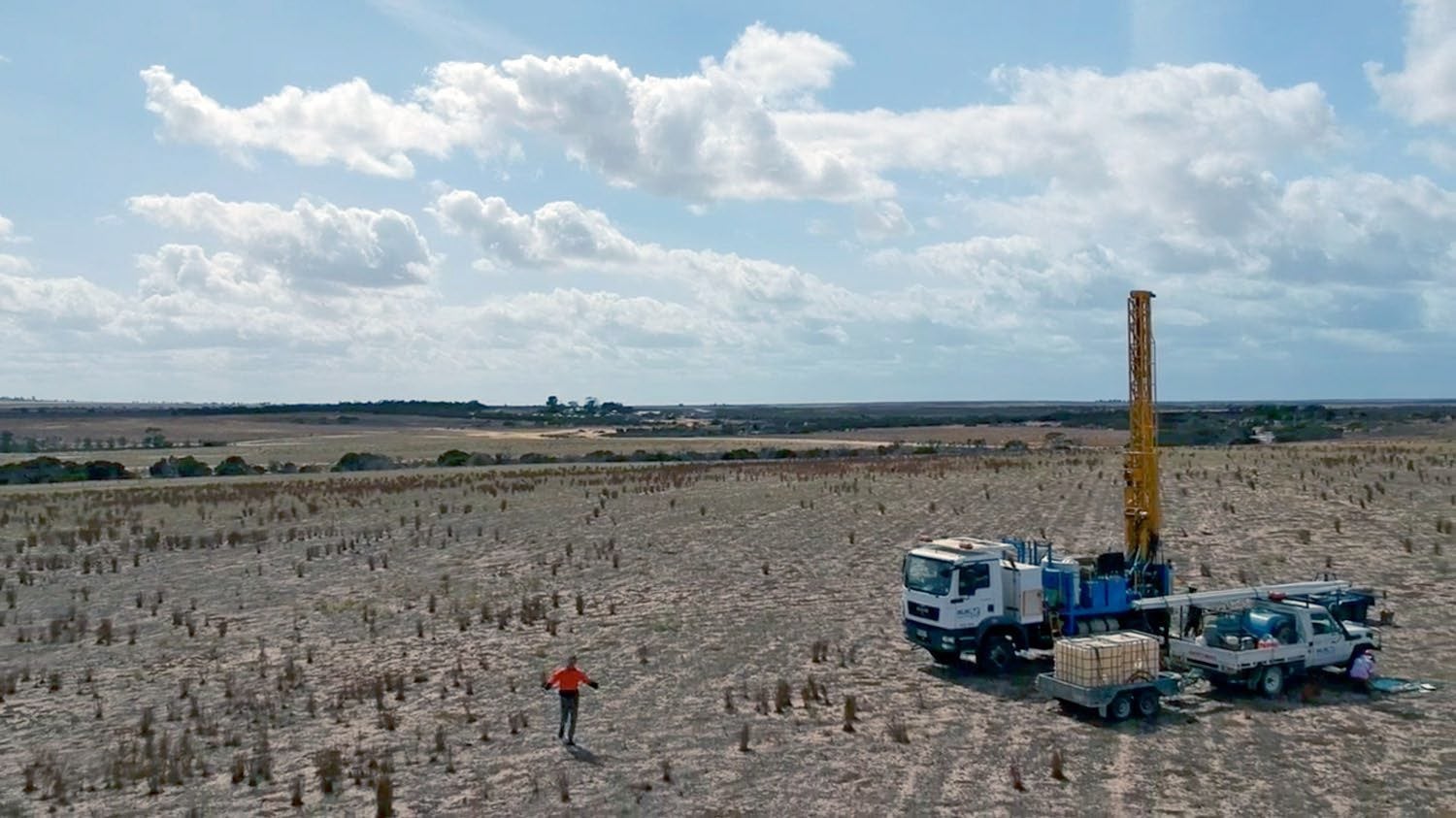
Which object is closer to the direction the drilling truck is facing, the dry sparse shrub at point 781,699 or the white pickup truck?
the dry sparse shrub

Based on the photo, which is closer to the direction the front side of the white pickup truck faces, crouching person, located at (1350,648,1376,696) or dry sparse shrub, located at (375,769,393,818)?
the crouching person

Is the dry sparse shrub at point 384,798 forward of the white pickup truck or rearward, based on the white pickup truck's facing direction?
rearward

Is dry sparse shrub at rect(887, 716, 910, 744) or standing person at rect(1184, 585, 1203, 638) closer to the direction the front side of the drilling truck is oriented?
the dry sparse shrub

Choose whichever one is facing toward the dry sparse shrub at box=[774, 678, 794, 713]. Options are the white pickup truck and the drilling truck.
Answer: the drilling truck

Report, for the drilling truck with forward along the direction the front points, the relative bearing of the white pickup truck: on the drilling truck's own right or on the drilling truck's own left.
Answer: on the drilling truck's own left

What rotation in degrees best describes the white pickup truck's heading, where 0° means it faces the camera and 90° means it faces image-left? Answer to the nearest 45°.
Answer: approximately 225°

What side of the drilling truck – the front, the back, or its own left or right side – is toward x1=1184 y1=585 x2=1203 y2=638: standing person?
back

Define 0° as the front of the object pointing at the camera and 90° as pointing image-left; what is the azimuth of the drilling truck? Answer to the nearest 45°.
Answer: approximately 45°

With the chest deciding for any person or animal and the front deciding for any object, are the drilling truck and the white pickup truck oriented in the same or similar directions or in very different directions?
very different directions

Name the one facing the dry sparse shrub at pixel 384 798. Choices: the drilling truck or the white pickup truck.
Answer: the drilling truck
